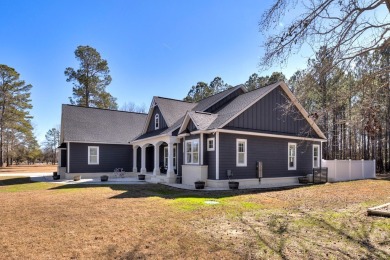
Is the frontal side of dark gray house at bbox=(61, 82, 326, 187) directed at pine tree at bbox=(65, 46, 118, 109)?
no

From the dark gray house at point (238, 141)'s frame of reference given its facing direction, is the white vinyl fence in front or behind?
behind

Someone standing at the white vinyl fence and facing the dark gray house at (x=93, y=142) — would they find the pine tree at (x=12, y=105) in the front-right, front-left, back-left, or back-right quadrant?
front-right

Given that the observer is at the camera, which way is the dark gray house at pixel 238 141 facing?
facing the viewer and to the left of the viewer

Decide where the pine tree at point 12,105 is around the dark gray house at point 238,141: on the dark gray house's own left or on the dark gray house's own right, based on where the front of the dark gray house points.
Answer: on the dark gray house's own right
